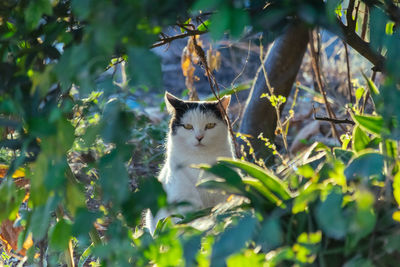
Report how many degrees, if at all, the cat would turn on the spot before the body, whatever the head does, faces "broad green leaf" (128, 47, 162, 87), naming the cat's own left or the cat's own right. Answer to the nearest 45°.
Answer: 0° — it already faces it

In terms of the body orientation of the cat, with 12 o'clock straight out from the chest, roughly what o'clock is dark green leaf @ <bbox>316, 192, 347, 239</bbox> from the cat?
The dark green leaf is roughly at 12 o'clock from the cat.

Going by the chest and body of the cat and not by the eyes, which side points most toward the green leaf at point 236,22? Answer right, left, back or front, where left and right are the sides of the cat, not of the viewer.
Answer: front

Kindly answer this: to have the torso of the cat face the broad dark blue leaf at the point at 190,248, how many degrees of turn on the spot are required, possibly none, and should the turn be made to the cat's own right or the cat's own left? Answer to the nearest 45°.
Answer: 0° — it already faces it

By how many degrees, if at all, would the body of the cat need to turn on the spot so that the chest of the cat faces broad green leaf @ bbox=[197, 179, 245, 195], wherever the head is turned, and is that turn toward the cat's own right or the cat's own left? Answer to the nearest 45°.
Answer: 0° — it already faces it

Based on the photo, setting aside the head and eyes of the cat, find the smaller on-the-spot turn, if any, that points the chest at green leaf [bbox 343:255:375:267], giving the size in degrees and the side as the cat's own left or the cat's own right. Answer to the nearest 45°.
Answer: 0° — it already faces it

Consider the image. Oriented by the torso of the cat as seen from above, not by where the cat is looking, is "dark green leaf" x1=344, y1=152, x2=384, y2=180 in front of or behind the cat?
in front

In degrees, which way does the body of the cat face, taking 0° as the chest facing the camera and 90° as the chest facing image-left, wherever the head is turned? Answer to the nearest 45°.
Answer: approximately 0°

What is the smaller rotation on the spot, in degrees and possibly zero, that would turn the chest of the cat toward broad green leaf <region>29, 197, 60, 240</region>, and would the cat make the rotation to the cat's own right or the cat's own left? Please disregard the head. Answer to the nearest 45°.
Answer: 0° — it already faces it

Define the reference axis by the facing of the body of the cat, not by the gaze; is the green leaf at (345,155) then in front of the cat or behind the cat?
in front
